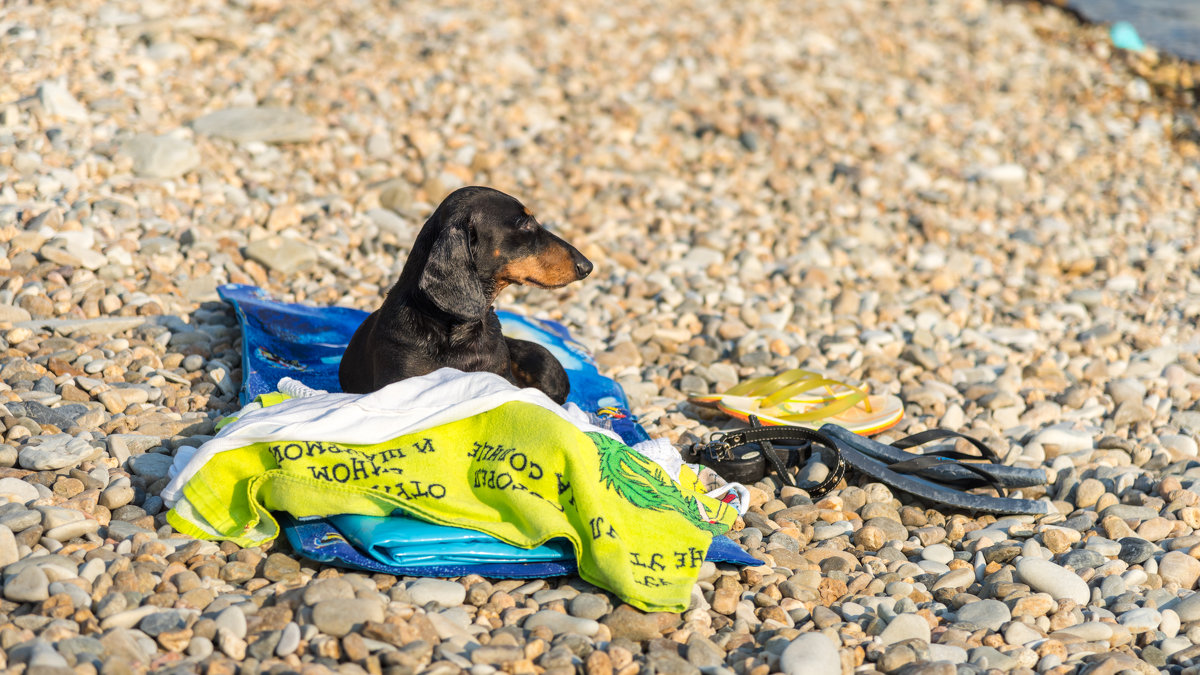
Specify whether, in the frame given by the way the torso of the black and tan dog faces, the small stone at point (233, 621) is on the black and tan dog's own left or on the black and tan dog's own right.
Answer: on the black and tan dog's own right

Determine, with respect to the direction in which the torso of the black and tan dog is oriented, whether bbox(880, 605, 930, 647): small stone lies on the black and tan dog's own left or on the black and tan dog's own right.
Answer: on the black and tan dog's own right

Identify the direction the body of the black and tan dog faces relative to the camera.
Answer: to the viewer's right

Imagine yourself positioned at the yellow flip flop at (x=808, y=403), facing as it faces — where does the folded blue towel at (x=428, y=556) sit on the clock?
The folded blue towel is roughly at 4 o'clock from the yellow flip flop.

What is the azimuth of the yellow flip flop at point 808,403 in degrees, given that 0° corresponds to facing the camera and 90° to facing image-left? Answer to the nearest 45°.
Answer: approximately 270°
